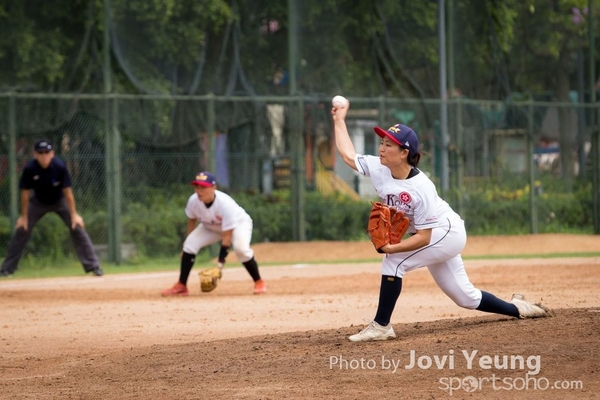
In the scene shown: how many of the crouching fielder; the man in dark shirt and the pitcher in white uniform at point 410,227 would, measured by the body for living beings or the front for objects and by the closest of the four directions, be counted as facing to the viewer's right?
0

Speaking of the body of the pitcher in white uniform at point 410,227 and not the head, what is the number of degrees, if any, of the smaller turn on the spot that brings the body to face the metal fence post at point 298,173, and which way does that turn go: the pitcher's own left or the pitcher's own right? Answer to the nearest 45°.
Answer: approximately 135° to the pitcher's own right

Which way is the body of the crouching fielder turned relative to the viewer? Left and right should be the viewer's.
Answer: facing the viewer and to the left of the viewer

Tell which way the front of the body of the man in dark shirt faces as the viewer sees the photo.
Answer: toward the camera

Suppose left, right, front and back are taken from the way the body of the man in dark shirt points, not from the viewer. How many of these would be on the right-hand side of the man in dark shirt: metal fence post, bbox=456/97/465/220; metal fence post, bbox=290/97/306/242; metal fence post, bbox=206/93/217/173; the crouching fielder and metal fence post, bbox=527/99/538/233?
0

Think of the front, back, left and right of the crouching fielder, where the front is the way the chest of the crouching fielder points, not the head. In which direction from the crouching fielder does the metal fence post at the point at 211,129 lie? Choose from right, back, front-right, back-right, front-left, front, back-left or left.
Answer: back-right

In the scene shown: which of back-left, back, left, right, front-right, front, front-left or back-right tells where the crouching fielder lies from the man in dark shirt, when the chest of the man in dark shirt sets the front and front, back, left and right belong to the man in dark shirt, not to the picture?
front-left

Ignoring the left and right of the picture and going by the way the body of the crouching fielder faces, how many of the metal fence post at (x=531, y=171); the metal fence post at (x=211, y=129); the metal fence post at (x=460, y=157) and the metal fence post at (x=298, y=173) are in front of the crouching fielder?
0

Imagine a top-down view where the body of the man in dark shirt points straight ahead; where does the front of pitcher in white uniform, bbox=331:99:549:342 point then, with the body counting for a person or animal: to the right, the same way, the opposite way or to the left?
to the right

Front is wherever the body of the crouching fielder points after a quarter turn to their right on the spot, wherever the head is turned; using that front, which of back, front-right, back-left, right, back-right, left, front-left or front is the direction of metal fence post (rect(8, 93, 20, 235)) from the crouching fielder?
front

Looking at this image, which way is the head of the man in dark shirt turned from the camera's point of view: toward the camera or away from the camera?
toward the camera

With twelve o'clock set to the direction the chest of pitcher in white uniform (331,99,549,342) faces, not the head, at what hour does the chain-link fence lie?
The chain-link fence is roughly at 4 o'clock from the pitcher in white uniform.

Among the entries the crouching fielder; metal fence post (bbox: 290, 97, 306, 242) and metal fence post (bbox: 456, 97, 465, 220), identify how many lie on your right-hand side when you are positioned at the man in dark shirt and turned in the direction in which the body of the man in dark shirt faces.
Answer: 0

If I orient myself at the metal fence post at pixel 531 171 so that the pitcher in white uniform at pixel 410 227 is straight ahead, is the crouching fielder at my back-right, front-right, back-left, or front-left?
front-right

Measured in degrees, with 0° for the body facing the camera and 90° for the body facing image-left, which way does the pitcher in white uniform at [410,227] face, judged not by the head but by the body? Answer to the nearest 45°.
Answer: approximately 45°

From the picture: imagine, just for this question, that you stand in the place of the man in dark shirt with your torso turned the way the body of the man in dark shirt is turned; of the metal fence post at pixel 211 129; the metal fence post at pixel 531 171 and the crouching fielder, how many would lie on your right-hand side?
0

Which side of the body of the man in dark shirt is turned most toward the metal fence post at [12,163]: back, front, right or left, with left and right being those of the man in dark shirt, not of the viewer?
back

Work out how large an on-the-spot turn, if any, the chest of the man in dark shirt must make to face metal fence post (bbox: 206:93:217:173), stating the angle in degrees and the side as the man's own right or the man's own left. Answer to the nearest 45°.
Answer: approximately 135° to the man's own left

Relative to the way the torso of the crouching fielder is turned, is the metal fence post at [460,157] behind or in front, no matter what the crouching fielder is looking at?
behind
